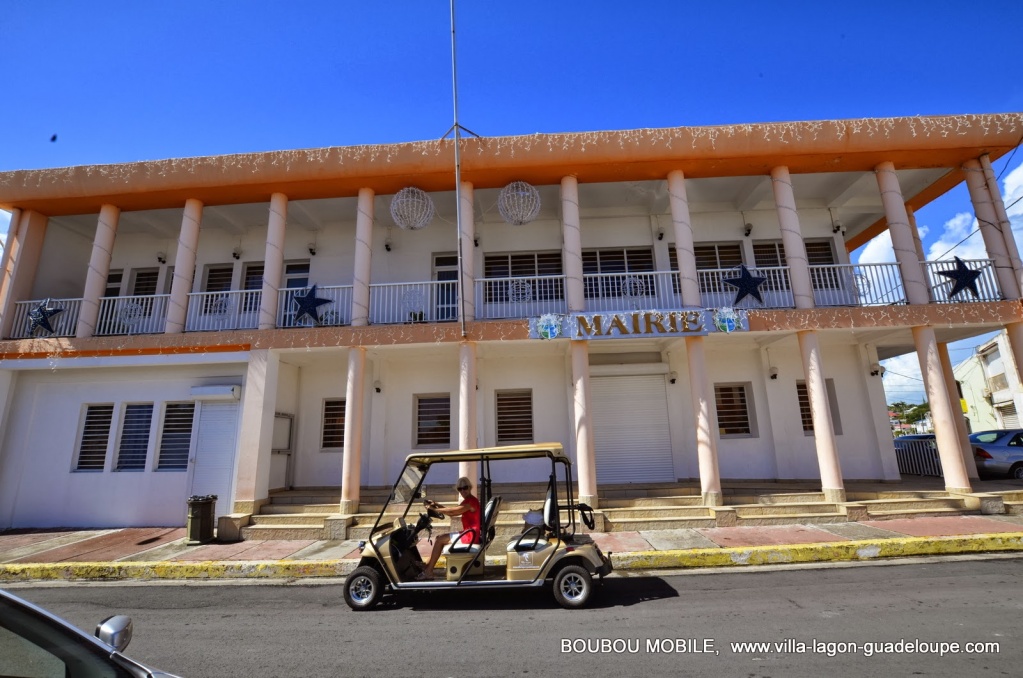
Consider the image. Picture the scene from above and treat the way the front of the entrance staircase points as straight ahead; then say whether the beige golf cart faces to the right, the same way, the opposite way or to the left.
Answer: to the right

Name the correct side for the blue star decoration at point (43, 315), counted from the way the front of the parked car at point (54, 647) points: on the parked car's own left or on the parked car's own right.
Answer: on the parked car's own left

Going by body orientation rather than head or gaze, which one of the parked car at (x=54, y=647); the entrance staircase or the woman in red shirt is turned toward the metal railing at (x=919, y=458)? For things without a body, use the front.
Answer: the parked car

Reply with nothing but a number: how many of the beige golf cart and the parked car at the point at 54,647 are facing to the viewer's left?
1

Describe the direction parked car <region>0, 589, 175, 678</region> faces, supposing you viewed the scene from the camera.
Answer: facing to the right of the viewer

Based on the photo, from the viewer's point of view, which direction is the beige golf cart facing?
to the viewer's left

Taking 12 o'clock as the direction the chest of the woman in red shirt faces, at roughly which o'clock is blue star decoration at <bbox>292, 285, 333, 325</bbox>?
The blue star decoration is roughly at 2 o'clock from the woman in red shirt.

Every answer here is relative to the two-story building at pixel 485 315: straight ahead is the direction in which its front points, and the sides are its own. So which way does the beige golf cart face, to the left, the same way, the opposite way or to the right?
to the right

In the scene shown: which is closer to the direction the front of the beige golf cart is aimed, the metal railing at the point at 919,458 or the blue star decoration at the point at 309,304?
the blue star decoration

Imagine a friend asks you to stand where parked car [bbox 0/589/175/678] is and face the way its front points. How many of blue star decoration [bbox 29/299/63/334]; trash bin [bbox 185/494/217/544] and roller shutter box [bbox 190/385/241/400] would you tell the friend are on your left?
3

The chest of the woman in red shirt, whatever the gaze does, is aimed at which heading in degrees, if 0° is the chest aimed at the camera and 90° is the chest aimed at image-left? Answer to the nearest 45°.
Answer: approximately 90°

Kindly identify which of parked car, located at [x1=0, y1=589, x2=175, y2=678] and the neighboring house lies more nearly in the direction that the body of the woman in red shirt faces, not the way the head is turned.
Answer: the parked car
